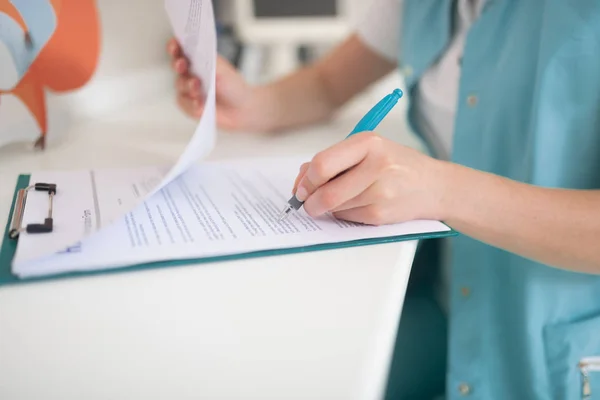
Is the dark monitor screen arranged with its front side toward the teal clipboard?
yes

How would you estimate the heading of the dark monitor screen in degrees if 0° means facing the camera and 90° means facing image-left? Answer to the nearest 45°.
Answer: approximately 0°

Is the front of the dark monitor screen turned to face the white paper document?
yes

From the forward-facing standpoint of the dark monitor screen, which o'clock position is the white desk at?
The white desk is roughly at 12 o'clock from the dark monitor screen.
